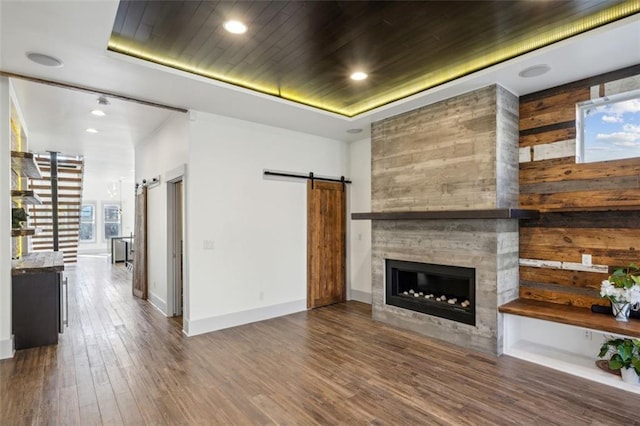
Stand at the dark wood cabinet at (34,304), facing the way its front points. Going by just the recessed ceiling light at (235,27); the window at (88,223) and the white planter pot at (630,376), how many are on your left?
1

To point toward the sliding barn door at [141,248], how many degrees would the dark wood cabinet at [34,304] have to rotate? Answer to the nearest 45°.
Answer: approximately 45° to its left

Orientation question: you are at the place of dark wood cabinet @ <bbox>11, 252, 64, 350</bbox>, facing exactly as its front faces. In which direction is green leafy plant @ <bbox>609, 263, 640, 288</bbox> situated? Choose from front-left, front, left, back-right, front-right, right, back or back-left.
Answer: front-right

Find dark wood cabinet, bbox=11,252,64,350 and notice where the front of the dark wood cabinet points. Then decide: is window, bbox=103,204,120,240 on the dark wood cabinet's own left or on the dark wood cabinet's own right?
on the dark wood cabinet's own left

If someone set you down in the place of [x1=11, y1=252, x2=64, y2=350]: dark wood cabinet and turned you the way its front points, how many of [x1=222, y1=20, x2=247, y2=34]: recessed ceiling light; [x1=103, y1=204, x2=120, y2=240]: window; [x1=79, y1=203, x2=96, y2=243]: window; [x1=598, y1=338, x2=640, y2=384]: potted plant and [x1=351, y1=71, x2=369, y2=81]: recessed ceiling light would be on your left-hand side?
2

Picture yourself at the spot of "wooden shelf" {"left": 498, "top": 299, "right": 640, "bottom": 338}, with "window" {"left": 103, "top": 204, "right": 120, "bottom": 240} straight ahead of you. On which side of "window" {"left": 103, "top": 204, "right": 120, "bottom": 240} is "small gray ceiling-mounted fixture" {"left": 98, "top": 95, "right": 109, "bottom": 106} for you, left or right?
left

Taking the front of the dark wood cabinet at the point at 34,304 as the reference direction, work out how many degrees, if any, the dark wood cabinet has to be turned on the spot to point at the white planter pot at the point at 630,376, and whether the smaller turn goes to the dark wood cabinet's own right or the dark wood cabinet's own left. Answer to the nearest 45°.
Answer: approximately 45° to the dark wood cabinet's own right

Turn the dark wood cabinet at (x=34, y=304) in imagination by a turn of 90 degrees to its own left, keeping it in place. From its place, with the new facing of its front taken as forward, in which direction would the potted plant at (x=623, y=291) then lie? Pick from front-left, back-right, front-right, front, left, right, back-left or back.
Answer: back-right

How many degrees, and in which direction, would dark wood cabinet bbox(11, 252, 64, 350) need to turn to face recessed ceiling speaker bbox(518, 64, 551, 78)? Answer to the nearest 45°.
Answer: approximately 45° to its right

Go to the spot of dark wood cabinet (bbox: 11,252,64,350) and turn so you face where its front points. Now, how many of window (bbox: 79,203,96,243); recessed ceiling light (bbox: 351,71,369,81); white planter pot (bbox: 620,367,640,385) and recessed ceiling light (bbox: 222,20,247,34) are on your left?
1

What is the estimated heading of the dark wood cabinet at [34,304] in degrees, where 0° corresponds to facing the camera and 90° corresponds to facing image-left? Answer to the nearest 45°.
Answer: approximately 270°
